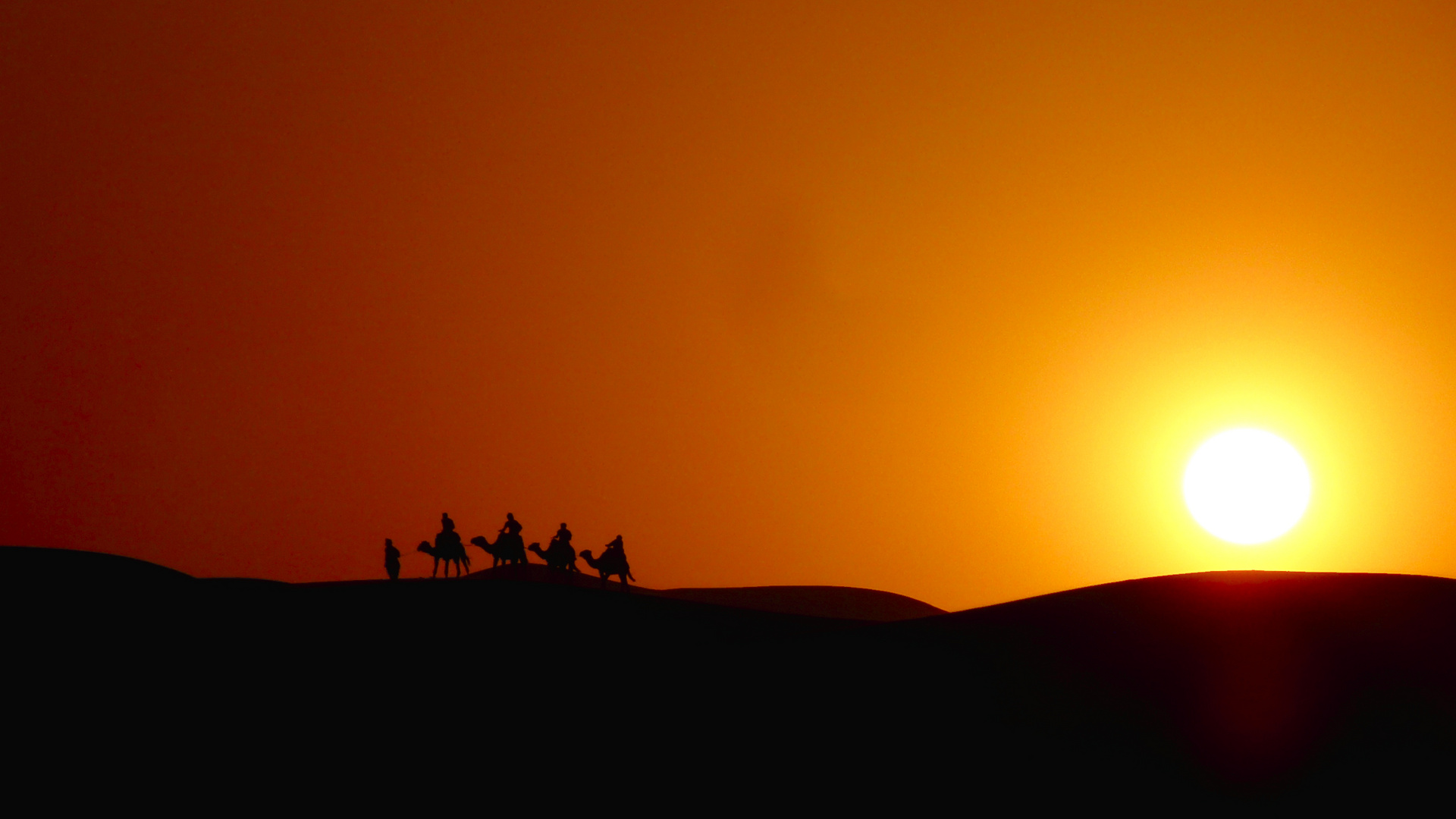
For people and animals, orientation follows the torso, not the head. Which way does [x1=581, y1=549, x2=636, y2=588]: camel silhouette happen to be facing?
to the viewer's left

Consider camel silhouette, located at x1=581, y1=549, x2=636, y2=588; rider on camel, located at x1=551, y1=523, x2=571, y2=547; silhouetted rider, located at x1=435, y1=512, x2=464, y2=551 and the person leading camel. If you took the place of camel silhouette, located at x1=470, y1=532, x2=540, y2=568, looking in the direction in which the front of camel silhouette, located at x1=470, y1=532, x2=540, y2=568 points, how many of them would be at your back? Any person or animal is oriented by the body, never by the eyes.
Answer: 2

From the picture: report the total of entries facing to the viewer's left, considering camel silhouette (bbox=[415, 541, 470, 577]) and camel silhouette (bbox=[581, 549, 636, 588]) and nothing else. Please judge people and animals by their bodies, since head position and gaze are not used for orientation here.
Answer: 2

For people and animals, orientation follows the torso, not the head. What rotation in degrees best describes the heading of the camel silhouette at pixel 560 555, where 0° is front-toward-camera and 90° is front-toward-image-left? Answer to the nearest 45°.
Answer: approximately 90°

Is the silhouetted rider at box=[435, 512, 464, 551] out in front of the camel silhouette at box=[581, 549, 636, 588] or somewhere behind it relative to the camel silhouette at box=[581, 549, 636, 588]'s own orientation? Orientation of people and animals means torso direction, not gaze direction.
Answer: in front

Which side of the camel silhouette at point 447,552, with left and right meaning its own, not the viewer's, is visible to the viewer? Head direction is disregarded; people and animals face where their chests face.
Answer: left

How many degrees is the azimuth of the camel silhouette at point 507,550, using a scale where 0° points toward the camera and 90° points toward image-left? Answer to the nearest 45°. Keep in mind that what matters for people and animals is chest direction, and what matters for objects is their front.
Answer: approximately 90°

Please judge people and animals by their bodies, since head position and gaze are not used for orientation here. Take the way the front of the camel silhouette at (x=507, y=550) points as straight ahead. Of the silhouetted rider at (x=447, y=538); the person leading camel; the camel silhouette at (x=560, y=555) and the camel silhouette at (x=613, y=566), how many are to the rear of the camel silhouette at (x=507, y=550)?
2

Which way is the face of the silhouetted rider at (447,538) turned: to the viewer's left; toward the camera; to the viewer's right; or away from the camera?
to the viewer's left
